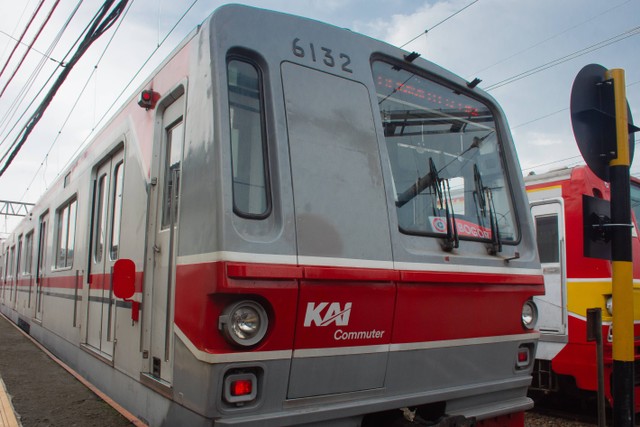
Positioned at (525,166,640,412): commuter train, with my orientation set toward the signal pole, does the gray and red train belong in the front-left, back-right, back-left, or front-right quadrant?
front-right

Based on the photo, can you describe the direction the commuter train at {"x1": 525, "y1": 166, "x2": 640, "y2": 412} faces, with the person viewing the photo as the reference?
facing the viewer and to the right of the viewer

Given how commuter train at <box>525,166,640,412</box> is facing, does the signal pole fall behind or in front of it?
in front

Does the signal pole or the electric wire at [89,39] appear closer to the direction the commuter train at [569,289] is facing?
the signal pole

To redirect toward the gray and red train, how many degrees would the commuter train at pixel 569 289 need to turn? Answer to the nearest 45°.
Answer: approximately 45° to its right

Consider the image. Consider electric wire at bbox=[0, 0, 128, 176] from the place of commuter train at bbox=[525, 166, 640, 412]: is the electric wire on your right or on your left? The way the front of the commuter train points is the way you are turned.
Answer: on your right

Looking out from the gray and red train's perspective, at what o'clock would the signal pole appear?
The signal pole is roughly at 10 o'clock from the gray and red train.

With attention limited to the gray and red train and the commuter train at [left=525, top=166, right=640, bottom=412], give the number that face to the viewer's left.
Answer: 0

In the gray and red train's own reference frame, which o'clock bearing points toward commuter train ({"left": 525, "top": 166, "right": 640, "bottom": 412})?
The commuter train is roughly at 9 o'clock from the gray and red train.
